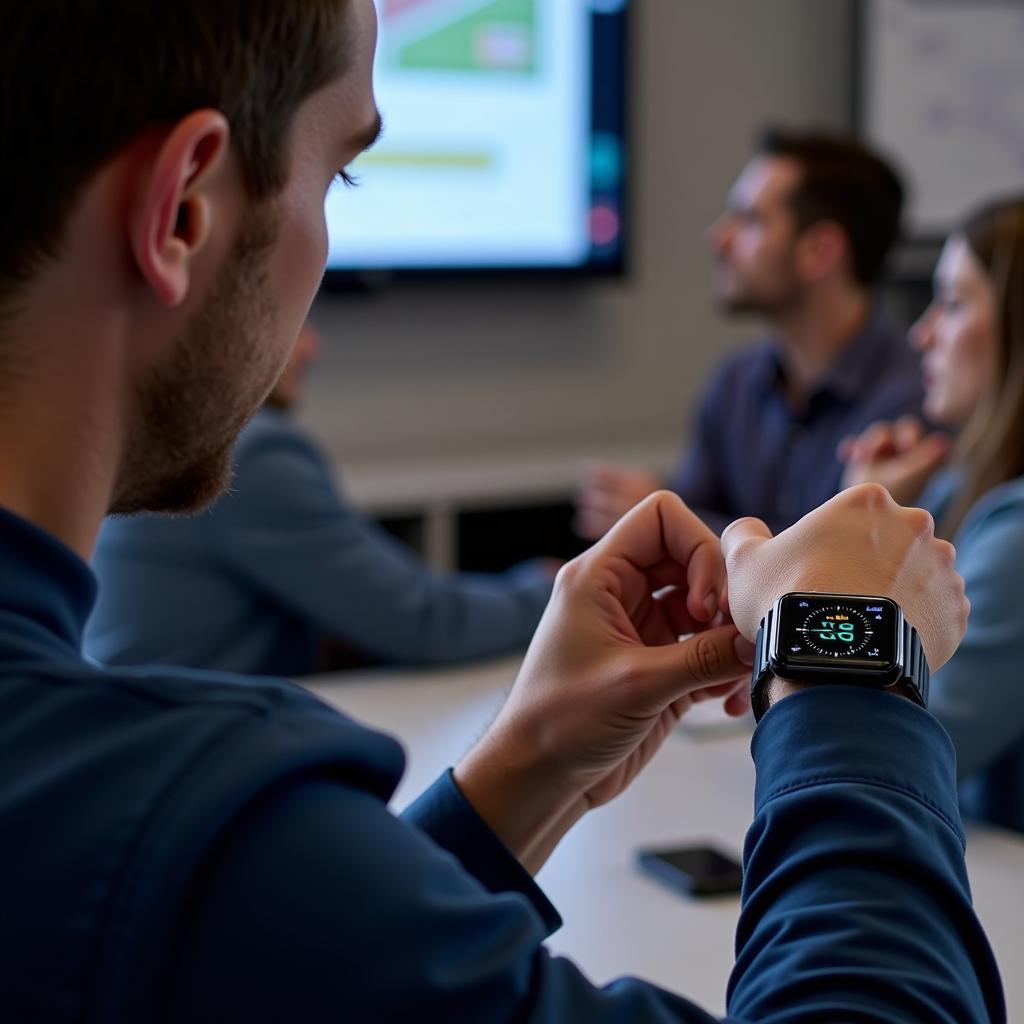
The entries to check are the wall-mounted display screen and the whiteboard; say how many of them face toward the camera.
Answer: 2

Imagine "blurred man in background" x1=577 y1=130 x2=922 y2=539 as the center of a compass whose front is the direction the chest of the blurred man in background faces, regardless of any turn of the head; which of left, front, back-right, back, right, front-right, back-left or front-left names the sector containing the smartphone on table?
front-left

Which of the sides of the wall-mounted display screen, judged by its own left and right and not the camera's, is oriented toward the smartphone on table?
front

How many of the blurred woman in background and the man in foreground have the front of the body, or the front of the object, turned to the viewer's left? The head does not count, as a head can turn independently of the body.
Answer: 1

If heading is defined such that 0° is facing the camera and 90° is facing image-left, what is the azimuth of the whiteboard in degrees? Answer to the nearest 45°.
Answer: approximately 0°

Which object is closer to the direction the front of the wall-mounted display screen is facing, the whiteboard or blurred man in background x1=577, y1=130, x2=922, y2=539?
the blurred man in background

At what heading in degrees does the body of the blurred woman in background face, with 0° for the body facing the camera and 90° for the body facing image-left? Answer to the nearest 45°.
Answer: approximately 90°

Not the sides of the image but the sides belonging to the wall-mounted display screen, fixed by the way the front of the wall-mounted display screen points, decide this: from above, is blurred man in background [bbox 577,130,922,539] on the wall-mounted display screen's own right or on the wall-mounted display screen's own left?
on the wall-mounted display screen's own left

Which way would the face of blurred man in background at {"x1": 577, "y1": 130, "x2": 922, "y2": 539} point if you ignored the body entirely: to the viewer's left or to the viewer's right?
to the viewer's left

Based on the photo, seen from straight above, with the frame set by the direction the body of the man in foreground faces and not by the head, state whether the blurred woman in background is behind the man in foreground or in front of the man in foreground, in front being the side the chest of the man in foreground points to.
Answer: in front

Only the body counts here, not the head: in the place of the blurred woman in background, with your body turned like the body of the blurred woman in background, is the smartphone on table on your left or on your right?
on your left

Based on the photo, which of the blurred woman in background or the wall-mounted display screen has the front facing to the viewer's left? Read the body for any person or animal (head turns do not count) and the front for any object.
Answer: the blurred woman in background

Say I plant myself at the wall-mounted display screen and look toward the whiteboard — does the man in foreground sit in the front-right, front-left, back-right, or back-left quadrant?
back-right
